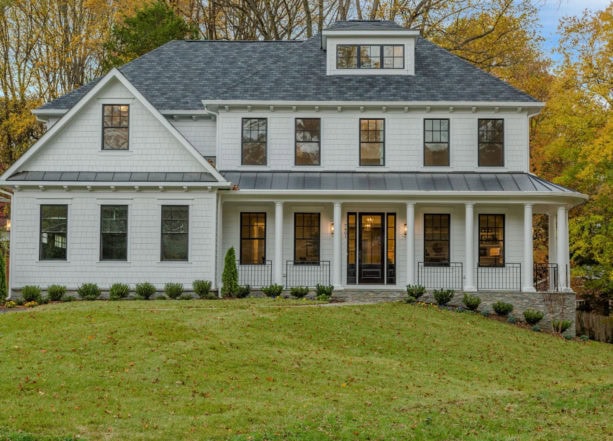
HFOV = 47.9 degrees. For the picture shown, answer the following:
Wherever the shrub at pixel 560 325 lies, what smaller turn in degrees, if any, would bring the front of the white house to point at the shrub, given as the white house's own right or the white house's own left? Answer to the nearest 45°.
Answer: approximately 90° to the white house's own left

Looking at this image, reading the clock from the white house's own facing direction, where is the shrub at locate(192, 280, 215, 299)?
The shrub is roughly at 2 o'clock from the white house.

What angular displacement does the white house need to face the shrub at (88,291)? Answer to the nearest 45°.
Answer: approximately 90° to its right

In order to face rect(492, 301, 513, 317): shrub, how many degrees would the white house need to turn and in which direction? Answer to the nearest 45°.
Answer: approximately 90° to its left

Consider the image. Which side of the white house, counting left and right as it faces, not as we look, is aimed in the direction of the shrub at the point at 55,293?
right

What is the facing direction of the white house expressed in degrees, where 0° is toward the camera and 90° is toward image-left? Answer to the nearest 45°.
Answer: approximately 0°

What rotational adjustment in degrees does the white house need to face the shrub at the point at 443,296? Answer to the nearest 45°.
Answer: approximately 45° to its left

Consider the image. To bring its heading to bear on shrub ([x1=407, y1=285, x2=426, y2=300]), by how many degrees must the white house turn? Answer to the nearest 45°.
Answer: approximately 45° to its left
